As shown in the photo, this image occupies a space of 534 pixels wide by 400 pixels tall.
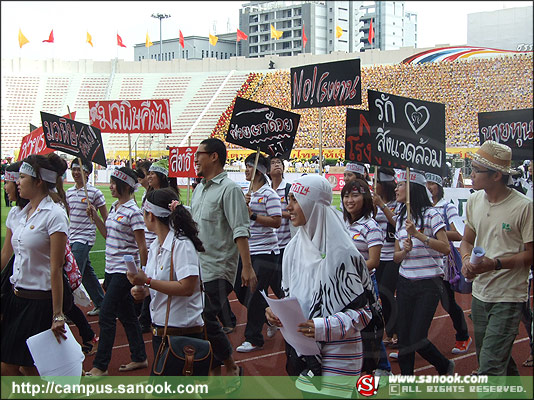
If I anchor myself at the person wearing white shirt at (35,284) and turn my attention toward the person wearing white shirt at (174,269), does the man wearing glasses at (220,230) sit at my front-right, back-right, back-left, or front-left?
front-left

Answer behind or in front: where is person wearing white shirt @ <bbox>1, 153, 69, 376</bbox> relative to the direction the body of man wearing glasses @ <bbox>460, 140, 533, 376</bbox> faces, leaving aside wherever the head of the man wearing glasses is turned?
in front

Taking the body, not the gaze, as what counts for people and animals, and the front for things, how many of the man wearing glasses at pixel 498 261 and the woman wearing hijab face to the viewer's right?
0

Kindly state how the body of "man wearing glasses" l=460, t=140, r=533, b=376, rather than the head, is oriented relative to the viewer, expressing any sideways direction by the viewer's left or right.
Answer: facing the viewer and to the left of the viewer

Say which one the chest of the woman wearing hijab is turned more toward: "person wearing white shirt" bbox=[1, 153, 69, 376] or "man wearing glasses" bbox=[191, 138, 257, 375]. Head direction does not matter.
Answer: the person wearing white shirt

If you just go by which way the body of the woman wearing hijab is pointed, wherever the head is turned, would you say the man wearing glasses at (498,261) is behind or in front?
behind

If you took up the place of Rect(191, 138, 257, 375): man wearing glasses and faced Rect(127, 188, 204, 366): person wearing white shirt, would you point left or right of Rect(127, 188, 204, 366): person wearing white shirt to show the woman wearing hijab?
left

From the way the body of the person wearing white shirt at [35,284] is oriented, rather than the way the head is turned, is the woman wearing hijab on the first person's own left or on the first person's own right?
on the first person's own left

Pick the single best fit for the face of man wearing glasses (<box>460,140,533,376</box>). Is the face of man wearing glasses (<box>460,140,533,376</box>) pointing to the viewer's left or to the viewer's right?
to the viewer's left

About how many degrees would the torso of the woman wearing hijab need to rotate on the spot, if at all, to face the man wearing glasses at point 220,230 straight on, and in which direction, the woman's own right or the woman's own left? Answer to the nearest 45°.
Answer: approximately 90° to the woman's own right

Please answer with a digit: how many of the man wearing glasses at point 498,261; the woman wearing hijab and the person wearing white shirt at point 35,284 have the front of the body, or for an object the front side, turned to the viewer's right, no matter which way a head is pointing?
0

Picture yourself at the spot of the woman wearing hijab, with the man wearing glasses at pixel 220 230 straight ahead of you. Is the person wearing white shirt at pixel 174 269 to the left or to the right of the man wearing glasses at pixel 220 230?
left

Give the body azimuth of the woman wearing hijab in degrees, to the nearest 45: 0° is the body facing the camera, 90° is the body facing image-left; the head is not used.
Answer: approximately 45°

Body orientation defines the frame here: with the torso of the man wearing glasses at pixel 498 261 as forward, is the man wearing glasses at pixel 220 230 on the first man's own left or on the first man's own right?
on the first man's own right
